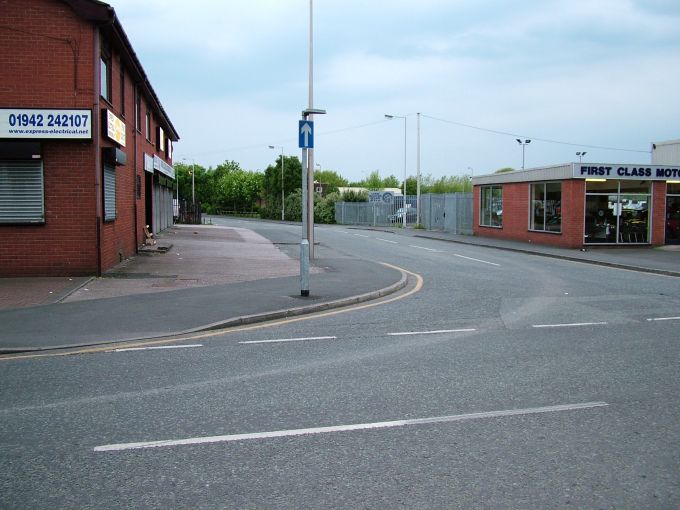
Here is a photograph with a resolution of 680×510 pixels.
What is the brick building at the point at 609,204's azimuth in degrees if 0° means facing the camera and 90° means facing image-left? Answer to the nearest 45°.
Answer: approximately 0°

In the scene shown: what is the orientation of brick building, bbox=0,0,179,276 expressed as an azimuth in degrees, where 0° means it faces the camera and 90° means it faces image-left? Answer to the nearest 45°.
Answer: approximately 270°

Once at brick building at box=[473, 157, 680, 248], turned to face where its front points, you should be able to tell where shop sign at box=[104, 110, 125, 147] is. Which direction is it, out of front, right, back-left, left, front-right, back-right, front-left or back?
front-right

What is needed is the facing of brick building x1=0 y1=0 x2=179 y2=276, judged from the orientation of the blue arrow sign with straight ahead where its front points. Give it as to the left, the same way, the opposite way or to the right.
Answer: to the left

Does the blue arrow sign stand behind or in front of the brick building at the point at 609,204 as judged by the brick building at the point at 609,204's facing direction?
in front

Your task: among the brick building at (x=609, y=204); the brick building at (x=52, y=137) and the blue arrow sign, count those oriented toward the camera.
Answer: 2

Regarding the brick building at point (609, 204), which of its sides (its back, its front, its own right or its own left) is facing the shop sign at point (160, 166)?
right

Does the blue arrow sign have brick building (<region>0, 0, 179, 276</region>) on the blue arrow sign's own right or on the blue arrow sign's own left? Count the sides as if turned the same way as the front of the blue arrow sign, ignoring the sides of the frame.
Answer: on the blue arrow sign's own right

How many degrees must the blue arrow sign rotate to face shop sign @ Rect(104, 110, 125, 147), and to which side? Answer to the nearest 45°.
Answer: approximately 135° to its right

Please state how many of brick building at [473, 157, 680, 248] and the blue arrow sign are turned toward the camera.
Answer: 2
